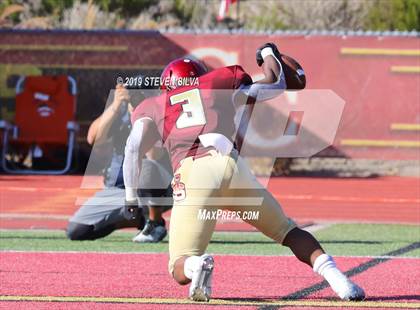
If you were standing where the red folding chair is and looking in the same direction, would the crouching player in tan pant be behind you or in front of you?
in front

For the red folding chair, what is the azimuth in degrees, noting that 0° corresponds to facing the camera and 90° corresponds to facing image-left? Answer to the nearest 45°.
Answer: approximately 0°

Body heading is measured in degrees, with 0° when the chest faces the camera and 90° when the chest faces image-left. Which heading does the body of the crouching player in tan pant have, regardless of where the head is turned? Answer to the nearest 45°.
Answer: approximately 180°

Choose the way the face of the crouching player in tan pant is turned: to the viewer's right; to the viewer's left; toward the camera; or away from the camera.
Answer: away from the camera

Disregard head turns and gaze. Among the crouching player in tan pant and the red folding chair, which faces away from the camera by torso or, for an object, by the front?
the crouching player in tan pant

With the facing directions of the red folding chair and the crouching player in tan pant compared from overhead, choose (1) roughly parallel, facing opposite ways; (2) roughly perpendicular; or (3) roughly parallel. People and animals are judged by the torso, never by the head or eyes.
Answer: roughly parallel, facing opposite ways

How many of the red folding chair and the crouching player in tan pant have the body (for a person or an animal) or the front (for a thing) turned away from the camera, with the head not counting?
1

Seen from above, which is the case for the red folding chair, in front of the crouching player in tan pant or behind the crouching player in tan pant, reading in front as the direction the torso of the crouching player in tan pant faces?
in front
